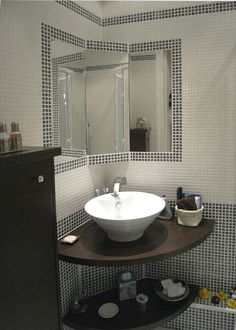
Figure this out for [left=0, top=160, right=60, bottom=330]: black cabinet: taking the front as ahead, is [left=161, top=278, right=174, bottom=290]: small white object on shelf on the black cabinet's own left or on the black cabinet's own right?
on the black cabinet's own left

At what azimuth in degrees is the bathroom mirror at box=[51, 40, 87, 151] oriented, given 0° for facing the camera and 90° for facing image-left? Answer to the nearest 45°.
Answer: approximately 315°

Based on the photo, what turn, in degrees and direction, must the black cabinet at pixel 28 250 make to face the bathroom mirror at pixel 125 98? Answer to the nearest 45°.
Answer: approximately 90° to its left

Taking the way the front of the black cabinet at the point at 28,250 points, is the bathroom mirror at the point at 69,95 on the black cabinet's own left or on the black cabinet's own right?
on the black cabinet's own left

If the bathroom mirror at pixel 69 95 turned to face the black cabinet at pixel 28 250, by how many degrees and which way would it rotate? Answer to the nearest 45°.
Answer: approximately 45° to its right

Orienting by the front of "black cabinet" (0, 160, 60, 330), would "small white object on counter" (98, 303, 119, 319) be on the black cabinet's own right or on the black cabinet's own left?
on the black cabinet's own left

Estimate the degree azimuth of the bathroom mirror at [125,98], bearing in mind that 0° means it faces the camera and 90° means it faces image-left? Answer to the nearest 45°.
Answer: approximately 0°
